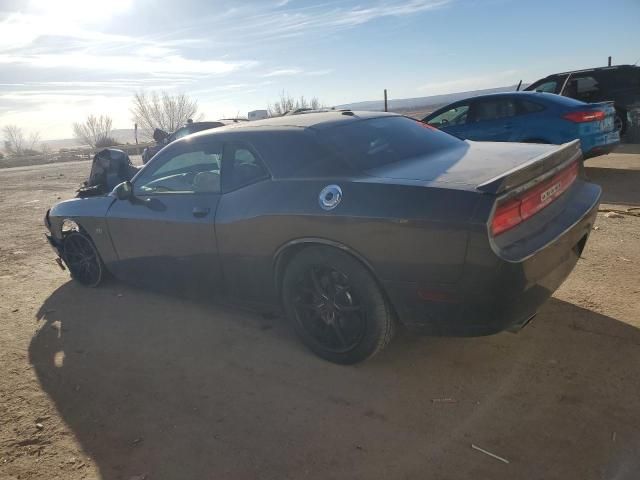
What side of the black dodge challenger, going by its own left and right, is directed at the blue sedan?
right

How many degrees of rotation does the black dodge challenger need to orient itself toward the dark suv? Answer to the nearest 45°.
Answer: approximately 90° to its right

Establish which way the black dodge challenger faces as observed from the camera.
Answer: facing away from the viewer and to the left of the viewer
